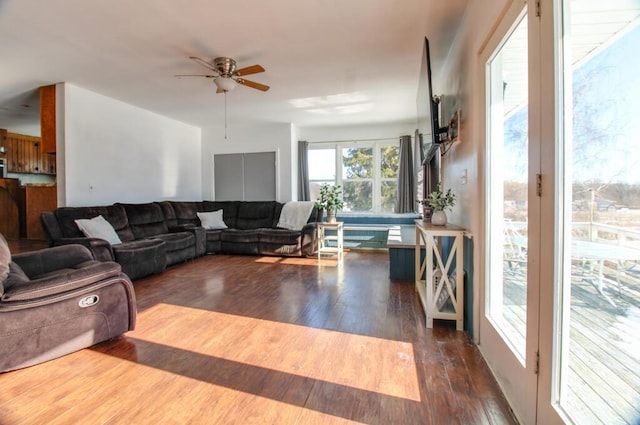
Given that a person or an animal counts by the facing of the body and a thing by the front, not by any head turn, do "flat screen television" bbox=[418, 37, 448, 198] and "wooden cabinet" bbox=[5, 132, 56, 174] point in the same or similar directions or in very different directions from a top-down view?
very different directions

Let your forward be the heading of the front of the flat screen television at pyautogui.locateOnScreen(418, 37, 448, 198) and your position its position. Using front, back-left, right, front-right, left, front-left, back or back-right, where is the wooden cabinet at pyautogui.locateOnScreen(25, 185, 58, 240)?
front

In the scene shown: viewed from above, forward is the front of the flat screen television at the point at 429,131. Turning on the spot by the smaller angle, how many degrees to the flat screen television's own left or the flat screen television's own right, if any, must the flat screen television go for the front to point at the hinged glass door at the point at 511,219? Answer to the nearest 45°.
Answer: approximately 90° to the flat screen television's own left

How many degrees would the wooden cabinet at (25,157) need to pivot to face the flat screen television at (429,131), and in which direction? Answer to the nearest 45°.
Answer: approximately 45° to its right

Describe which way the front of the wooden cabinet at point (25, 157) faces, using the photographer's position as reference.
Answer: facing the viewer and to the right of the viewer

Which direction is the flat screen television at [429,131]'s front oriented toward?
to the viewer's left

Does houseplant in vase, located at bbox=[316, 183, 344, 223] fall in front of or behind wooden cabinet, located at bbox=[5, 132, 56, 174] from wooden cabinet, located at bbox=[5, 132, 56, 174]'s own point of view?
in front

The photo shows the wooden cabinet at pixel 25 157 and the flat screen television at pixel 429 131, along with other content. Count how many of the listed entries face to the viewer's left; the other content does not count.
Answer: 1

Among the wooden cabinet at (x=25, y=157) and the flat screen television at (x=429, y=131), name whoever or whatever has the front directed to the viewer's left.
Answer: the flat screen television

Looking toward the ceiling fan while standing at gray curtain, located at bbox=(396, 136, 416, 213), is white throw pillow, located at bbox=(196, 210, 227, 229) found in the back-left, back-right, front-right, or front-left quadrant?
front-right

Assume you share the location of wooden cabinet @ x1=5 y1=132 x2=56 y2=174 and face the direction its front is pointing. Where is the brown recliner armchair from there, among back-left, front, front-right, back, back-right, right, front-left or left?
front-right

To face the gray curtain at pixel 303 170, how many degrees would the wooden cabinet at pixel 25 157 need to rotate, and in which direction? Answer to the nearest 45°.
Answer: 0° — it already faces it

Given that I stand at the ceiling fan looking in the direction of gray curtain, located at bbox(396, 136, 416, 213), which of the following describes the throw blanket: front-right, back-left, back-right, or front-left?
front-left

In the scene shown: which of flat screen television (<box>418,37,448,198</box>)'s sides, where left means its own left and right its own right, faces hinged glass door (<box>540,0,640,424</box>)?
left

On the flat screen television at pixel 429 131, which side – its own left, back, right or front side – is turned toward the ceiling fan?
front
